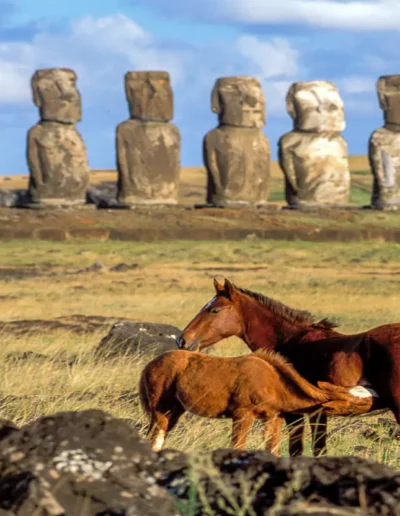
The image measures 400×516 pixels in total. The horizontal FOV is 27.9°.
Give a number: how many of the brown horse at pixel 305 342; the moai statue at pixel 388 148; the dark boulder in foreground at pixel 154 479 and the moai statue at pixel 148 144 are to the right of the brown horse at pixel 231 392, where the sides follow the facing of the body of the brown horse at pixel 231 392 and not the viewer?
1

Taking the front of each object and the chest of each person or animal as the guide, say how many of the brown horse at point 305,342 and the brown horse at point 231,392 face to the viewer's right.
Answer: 1

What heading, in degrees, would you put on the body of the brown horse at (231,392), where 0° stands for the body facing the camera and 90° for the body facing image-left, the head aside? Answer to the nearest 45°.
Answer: approximately 270°

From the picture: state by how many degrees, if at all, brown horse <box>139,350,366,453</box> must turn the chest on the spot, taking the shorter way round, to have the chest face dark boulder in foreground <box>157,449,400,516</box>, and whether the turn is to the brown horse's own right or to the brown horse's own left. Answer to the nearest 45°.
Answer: approximately 90° to the brown horse's own right

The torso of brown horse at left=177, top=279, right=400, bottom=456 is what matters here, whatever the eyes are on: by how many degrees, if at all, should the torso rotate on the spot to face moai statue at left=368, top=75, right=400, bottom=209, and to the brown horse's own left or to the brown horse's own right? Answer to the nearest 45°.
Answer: approximately 90° to the brown horse's own right

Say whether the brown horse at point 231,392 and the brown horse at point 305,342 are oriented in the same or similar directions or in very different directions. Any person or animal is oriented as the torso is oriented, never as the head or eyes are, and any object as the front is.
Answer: very different directions

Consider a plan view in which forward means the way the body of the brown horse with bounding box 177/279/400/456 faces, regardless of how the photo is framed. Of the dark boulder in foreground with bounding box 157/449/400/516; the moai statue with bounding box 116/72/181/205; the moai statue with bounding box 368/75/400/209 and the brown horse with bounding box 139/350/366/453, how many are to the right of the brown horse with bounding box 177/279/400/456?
2

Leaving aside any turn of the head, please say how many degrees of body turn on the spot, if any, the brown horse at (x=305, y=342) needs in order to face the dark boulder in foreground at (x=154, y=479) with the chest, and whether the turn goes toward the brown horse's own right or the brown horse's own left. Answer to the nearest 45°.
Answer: approximately 90° to the brown horse's own left

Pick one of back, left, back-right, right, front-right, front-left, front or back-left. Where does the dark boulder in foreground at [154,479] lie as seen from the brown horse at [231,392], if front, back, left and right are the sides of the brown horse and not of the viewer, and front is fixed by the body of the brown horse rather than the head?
right

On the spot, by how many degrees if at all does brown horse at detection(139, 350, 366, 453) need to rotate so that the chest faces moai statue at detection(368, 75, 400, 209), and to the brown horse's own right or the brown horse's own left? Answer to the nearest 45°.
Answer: approximately 90° to the brown horse's own left

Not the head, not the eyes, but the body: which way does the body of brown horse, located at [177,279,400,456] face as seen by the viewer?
to the viewer's left

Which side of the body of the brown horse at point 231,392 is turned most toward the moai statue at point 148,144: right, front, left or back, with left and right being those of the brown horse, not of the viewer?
left
